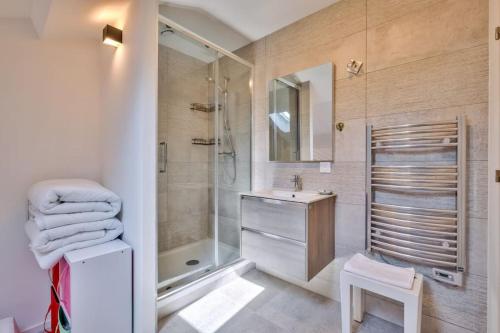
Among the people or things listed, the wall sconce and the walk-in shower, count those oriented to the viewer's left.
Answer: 0

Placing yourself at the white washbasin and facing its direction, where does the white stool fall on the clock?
The white stool is roughly at 9 o'clock from the white washbasin.

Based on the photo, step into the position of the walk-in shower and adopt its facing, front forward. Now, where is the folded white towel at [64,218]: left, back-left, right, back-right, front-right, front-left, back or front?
right

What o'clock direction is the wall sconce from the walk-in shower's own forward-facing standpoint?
The wall sconce is roughly at 3 o'clock from the walk-in shower.

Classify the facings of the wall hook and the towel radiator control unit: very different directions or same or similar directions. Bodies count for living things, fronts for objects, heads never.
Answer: same or similar directions

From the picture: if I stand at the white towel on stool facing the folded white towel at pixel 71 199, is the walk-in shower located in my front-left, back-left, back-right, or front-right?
front-right

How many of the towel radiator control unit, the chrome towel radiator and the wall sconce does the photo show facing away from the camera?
0

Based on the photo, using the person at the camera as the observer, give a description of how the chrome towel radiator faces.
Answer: facing the viewer and to the left of the viewer

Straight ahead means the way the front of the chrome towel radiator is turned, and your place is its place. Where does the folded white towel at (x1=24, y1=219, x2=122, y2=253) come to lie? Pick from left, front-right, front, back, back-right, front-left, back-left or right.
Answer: front

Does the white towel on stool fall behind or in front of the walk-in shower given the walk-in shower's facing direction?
in front

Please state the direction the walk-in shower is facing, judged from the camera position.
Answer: facing the viewer and to the right of the viewer
